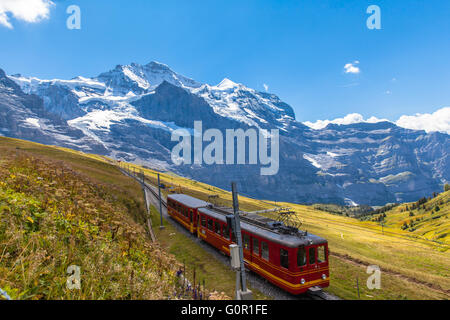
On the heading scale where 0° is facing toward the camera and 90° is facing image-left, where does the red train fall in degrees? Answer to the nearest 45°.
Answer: approximately 315°
